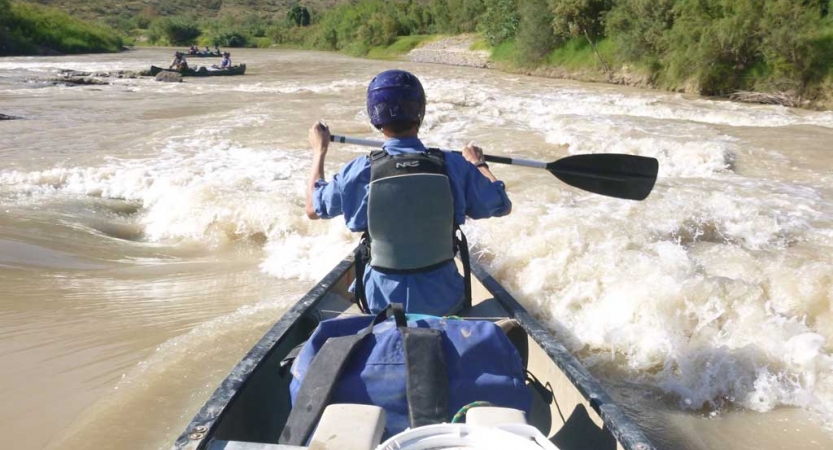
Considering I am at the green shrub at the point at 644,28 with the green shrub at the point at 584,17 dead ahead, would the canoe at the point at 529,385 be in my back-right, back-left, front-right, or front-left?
back-left

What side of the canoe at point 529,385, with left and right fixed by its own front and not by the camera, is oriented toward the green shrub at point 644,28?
front

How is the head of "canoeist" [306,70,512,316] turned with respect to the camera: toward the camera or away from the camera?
away from the camera

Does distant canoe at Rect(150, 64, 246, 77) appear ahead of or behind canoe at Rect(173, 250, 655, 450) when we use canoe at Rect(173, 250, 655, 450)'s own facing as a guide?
ahead

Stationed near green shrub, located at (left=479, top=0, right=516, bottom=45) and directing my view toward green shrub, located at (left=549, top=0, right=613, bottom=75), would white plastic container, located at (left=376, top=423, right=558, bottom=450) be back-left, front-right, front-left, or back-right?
front-right

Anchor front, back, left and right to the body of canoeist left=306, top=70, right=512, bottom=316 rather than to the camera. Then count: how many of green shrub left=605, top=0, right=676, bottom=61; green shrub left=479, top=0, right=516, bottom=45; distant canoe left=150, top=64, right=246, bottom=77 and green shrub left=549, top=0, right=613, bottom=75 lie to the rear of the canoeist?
0

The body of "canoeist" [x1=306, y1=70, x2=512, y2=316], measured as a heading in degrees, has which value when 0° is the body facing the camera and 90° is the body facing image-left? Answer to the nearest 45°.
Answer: approximately 180°

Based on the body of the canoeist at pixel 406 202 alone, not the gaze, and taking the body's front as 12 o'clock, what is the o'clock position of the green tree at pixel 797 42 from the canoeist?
The green tree is roughly at 1 o'clock from the canoeist.

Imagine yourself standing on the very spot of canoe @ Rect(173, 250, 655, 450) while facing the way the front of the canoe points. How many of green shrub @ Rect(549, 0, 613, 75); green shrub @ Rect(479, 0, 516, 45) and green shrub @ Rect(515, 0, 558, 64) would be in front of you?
3

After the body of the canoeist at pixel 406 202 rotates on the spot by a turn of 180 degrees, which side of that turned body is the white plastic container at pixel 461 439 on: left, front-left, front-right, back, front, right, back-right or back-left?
front

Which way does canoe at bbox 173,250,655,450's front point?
away from the camera

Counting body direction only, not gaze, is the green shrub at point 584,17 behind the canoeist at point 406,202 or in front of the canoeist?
in front

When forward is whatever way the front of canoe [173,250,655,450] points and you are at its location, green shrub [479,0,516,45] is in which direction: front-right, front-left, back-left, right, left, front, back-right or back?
front

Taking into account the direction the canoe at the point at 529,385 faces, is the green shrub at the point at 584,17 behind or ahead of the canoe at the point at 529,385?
ahead

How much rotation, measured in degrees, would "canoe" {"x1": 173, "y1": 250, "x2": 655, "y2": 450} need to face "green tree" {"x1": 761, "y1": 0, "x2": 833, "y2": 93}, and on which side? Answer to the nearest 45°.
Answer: approximately 45° to its right

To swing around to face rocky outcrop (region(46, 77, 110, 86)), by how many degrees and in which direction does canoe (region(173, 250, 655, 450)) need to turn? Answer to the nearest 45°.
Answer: approximately 45° to its left

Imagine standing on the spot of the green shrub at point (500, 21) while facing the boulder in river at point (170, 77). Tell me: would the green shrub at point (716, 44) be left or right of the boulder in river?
left
